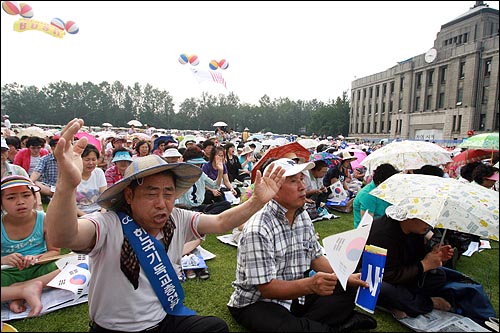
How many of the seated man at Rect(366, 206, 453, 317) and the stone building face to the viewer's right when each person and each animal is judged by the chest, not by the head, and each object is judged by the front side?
1

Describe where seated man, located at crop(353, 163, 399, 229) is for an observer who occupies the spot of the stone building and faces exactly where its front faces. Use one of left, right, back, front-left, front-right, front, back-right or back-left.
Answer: front-left

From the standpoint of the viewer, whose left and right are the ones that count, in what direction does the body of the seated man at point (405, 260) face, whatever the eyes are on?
facing to the right of the viewer

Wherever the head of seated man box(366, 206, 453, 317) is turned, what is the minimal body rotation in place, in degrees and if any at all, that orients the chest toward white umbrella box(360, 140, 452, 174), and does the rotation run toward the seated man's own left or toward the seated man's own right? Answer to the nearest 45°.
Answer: approximately 90° to the seated man's own left

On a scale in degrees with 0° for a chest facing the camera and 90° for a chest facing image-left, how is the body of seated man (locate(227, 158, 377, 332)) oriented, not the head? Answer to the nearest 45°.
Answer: approximately 315°

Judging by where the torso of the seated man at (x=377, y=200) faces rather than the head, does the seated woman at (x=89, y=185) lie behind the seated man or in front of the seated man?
behind
